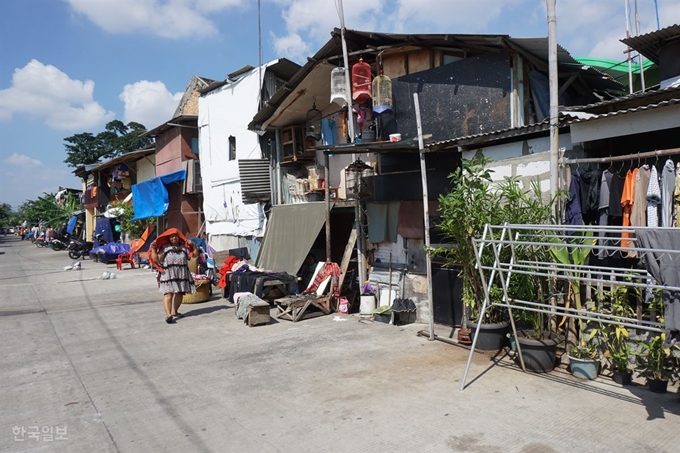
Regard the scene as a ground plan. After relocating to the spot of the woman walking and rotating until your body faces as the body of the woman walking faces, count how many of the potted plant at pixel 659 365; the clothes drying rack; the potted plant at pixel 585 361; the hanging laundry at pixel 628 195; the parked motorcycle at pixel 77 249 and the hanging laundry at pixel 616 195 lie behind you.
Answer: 1

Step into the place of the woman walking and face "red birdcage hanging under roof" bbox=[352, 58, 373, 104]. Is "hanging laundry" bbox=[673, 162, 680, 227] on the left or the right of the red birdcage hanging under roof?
right

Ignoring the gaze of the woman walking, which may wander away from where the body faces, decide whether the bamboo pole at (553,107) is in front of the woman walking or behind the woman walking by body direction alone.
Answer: in front

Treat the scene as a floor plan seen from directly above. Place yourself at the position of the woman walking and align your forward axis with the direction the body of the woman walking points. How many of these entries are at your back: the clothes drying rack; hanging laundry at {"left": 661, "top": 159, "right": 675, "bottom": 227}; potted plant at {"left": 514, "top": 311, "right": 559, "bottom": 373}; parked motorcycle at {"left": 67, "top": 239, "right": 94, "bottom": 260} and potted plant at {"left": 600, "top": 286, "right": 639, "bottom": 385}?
1

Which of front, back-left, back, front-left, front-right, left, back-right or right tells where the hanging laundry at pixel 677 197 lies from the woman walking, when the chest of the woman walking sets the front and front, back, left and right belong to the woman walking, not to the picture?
front-left

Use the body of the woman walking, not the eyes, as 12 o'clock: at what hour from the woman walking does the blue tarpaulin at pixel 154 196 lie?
The blue tarpaulin is roughly at 6 o'clock from the woman walking.

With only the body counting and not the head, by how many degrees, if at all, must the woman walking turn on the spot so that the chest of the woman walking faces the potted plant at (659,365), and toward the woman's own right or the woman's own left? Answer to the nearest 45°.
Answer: approximately 45° to the woman's own left

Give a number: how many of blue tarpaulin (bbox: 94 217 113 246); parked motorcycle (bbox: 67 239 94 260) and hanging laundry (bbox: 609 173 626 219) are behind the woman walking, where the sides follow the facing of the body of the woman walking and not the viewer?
2

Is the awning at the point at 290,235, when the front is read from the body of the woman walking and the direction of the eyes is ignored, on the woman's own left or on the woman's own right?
on the woman's own left

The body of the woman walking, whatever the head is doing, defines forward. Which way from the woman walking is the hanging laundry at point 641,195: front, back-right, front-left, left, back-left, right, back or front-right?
front-left

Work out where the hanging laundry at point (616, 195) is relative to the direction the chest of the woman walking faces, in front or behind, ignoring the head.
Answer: in front

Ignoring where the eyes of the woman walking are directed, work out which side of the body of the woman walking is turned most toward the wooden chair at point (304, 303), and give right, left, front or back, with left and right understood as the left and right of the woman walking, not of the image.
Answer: left

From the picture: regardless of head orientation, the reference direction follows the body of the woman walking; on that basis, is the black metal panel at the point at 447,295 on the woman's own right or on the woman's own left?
on the woman's own left

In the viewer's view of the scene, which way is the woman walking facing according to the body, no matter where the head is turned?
toward the camera

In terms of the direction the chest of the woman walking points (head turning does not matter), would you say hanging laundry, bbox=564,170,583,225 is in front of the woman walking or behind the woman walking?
in front

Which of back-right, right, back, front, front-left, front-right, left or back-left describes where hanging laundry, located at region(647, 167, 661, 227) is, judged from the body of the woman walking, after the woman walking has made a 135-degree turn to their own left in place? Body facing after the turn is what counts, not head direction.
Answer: right

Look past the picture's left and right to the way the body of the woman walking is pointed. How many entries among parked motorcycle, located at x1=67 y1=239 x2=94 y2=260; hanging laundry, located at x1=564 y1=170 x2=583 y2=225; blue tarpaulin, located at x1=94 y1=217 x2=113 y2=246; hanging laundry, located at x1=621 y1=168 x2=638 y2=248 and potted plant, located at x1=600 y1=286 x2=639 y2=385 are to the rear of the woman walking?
2

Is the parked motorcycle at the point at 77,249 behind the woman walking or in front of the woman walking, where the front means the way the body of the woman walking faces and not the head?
behind

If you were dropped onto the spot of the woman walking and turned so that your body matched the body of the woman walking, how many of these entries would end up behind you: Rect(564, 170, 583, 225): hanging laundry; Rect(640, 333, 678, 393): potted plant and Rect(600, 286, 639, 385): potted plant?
0
